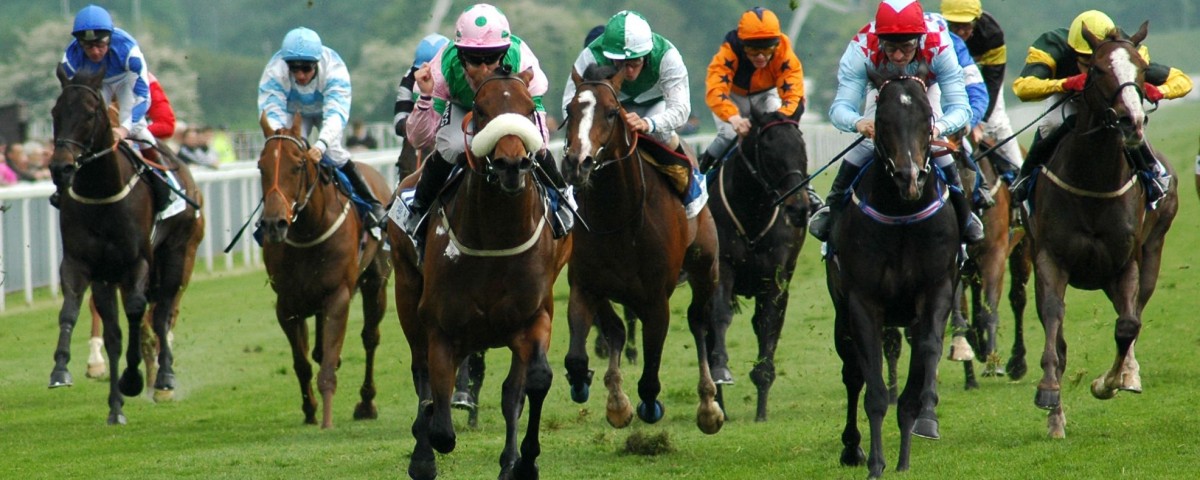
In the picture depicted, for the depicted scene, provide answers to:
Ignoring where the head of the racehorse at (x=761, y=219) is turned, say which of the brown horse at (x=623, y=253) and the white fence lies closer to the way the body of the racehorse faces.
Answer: the brown horse

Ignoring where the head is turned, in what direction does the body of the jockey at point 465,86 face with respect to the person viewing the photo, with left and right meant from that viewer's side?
facing the viewer

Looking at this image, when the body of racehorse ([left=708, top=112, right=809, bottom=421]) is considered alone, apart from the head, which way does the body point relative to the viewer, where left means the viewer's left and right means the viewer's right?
facing the viewer

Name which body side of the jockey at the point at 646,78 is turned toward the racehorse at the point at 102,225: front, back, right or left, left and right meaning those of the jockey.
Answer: right

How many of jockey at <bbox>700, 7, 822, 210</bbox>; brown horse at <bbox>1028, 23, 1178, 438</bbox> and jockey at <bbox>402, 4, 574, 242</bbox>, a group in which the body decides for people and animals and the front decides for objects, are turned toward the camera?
3

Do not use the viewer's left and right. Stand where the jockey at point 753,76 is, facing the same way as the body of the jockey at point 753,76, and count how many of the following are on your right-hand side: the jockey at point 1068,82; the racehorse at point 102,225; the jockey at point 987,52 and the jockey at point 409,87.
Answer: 2

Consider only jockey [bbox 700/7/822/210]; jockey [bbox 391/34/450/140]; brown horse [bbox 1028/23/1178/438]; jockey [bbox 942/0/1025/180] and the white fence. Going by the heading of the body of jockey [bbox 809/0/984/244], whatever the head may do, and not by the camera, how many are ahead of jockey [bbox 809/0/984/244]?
0

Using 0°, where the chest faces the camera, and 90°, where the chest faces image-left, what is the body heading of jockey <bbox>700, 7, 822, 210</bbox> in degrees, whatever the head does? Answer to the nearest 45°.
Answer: approximately 0°

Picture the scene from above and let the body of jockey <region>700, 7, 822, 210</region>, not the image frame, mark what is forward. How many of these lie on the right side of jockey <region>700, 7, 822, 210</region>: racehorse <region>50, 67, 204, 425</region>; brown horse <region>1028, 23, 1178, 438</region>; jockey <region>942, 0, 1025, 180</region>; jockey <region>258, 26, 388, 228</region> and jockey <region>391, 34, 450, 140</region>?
3

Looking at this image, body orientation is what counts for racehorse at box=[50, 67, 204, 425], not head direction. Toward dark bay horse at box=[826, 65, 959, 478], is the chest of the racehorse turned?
no

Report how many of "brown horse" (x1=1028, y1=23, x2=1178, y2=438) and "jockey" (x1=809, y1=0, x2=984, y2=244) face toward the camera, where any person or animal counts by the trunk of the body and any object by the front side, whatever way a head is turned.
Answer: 2

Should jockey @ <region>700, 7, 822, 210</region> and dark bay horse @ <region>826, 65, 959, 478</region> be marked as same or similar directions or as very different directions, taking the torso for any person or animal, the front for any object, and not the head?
same or similar directions

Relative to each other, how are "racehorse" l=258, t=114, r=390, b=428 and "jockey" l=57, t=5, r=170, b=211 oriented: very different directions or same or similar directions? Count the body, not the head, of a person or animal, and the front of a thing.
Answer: same or similar directions

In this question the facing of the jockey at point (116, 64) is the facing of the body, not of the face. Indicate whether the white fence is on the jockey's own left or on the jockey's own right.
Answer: on the jockey's own right

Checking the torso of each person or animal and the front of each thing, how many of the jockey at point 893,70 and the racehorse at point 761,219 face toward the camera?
2

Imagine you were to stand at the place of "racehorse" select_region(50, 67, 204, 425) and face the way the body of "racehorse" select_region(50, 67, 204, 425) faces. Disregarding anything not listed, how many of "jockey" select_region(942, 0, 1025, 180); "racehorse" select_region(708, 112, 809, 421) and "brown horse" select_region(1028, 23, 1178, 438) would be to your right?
0

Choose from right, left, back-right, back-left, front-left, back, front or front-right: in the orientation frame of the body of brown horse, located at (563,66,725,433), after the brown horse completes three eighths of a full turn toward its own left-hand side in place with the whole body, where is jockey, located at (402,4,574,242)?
back-right
